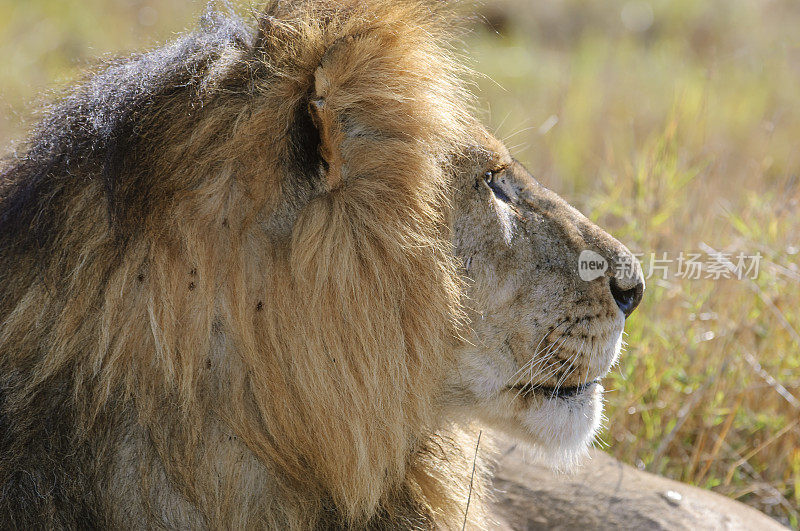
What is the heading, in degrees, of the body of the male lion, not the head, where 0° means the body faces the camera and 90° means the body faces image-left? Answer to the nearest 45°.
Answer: approximately 270°
